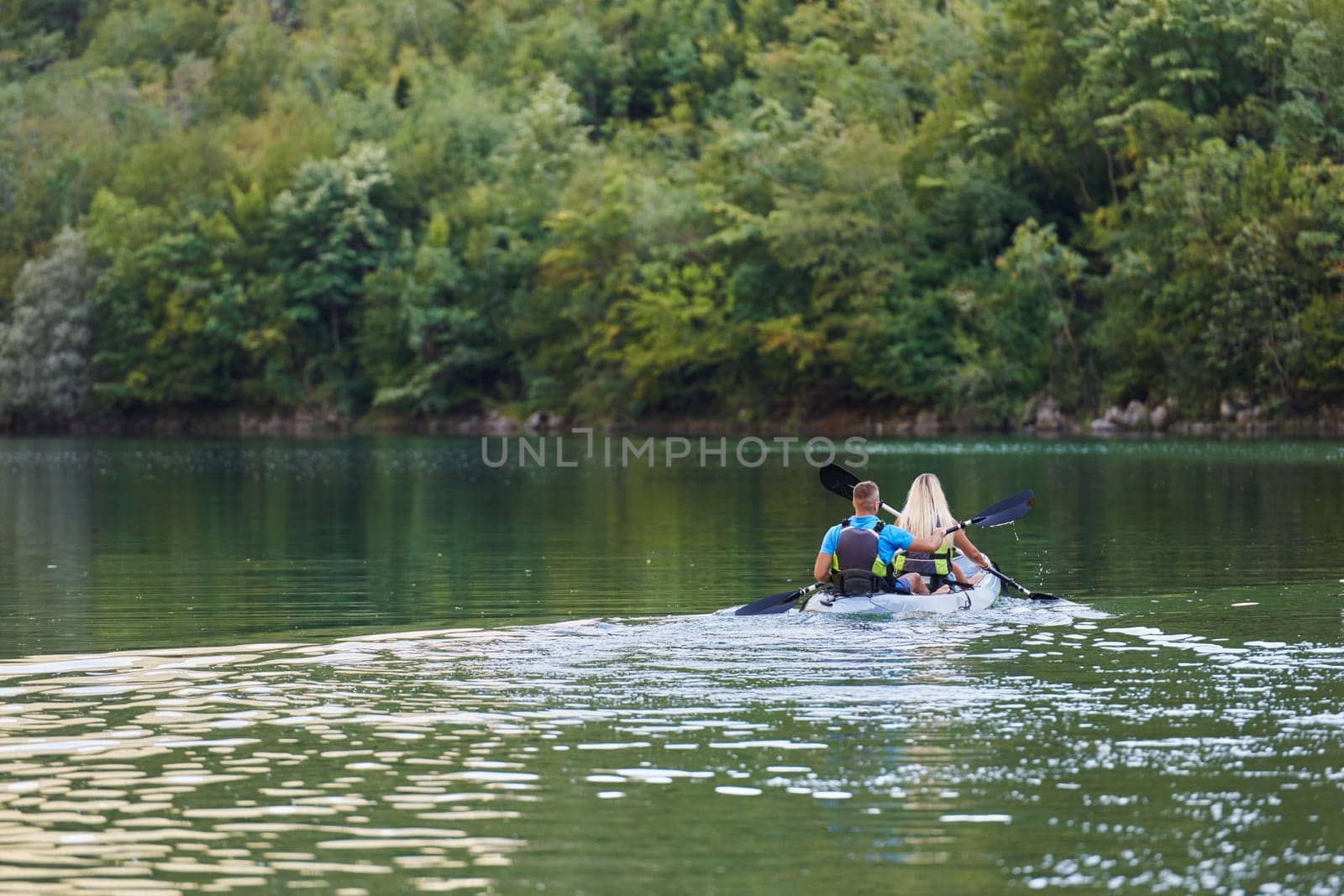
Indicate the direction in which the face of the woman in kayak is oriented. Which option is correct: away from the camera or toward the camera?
away from the camera

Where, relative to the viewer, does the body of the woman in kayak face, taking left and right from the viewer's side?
facing away from the viewer and to the right of the viewer

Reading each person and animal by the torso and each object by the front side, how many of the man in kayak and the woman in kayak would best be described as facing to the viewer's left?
0

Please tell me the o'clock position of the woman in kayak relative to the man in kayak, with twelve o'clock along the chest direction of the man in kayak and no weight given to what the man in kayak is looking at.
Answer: The woman in kayak is roughly at 12 o'clock from the man in kayak.

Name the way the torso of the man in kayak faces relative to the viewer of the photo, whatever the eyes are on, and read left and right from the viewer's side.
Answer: facing away from the viewer and to the right of the viewer

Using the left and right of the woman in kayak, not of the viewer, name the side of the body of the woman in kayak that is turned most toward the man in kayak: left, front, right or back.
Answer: back
